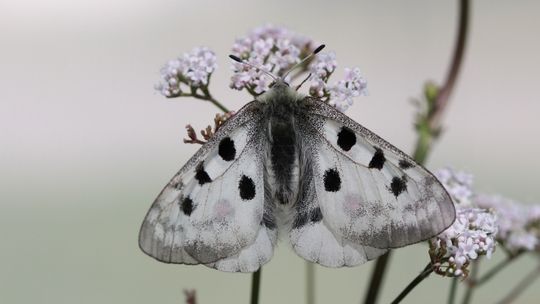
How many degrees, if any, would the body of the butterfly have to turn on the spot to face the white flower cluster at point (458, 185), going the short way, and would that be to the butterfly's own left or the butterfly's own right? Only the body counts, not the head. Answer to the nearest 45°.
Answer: approximately 45° to the butterfly's own right

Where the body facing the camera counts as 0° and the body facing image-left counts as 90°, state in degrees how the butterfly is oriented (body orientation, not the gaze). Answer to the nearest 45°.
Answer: approximately 180°
